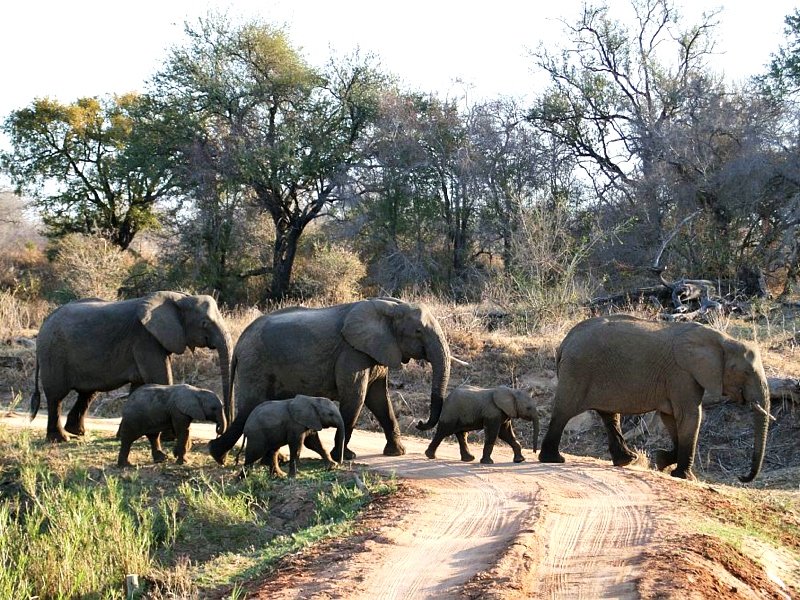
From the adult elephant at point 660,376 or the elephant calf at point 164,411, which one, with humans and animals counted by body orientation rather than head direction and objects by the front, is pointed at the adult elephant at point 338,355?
the elephant calf

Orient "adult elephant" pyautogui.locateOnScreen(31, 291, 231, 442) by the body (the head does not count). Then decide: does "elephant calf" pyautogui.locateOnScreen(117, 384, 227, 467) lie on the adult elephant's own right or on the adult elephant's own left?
on the adult elephant's own right

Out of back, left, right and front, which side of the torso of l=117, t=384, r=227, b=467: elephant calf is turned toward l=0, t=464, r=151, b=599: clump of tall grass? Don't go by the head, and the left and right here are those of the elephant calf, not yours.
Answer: right

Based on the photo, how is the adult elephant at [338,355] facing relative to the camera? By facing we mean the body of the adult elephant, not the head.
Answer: to the viewer's right

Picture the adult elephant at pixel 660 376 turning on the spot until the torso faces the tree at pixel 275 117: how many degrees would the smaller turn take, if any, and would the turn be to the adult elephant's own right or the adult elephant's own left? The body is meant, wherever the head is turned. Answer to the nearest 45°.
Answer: approximately 135° to the adult elephant's own left

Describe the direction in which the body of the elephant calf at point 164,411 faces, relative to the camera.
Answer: to the viewer's right

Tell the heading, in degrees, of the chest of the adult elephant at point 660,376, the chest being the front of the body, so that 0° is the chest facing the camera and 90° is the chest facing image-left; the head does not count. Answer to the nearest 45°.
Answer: approximately 270°

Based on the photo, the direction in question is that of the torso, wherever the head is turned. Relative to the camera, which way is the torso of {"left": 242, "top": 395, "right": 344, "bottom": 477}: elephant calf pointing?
to the viewer's right

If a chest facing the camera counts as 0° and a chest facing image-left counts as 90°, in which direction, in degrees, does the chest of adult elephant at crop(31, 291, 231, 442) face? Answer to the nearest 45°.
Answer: approximately 270°

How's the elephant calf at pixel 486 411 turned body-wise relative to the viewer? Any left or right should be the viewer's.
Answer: facing to the right of the viewer

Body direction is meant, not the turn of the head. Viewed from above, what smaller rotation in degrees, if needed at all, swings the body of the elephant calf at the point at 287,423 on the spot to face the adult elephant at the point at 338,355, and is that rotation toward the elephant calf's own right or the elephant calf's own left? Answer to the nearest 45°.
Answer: approximately 45° to the elephant calf's own left
